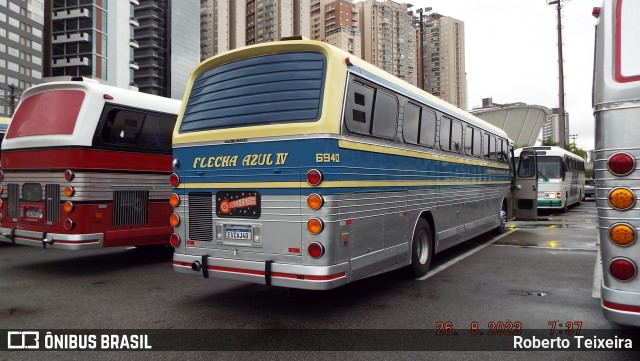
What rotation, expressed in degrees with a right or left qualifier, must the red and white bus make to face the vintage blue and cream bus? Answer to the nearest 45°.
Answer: approximately 90° to its right

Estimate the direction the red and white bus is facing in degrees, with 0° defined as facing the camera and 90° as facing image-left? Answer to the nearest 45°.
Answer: approximately 225°

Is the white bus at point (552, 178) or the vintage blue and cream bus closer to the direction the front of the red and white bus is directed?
the white bus

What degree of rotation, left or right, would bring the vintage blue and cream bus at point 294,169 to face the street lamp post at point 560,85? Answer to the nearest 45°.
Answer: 0° — it already faces it

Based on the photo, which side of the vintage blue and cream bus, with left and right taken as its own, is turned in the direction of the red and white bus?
left

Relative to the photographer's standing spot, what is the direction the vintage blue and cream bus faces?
facing away from the viewer and to the right of the viewer
